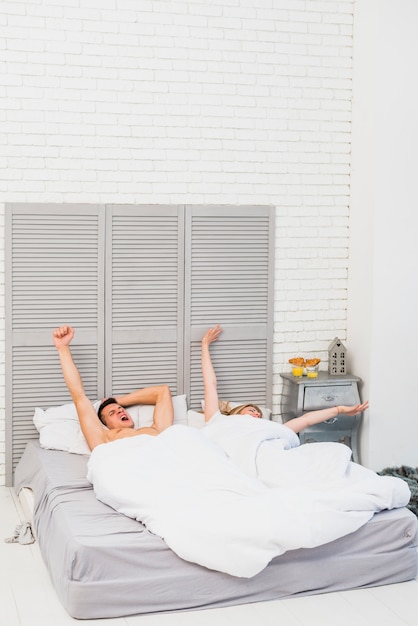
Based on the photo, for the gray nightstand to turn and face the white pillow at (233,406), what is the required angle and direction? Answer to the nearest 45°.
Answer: approximately 90° to its right

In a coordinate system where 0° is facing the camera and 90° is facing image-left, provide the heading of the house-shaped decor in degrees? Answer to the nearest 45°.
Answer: approximately 0°

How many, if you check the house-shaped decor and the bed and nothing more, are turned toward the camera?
2

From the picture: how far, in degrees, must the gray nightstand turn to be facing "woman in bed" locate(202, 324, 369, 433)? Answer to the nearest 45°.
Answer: approximately 45° to its right

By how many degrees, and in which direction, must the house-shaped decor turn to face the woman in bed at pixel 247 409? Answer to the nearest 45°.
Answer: approximately 45° to its right

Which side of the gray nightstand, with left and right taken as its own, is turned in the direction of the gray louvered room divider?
right

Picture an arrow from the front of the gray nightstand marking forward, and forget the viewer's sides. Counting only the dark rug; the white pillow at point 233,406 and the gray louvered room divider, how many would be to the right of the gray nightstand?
2
